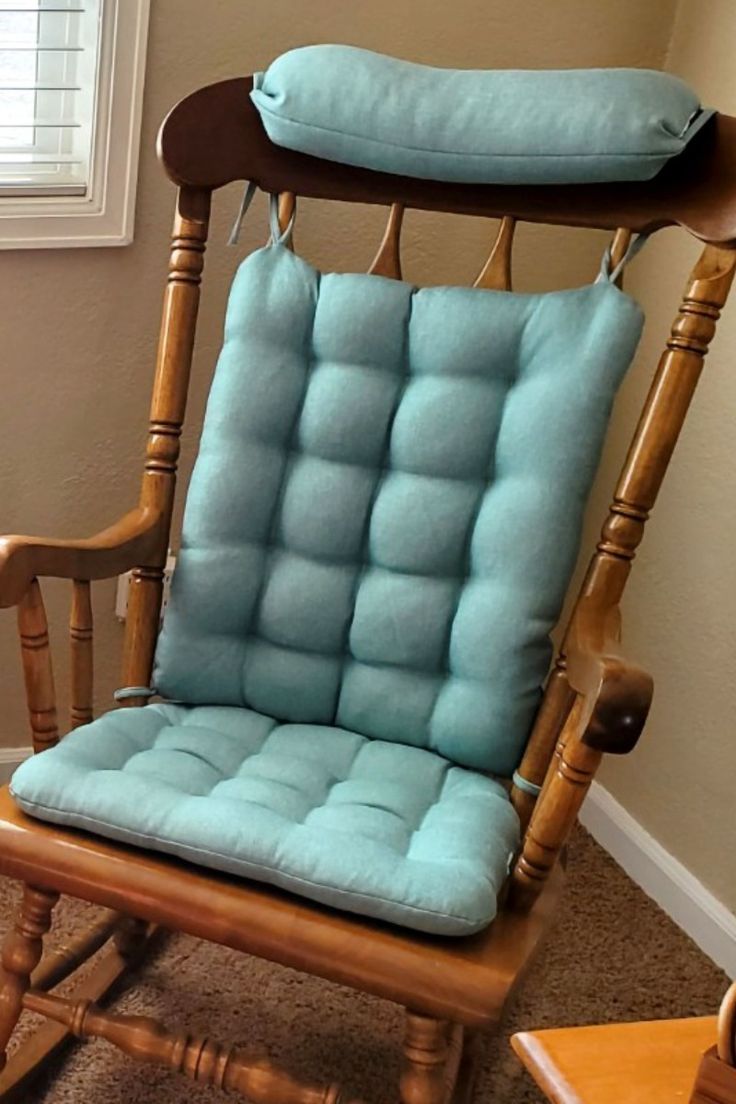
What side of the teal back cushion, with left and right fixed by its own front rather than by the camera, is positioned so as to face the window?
right

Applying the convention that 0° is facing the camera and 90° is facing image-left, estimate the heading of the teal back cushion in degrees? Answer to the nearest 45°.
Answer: approximately 45°
